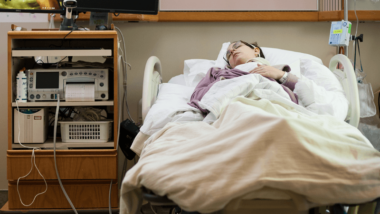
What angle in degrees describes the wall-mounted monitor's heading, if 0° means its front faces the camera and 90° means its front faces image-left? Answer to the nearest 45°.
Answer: approximately 0°

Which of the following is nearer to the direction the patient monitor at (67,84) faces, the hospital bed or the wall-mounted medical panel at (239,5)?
the hospital bed

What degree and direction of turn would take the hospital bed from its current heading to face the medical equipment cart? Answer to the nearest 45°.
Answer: approximately 90° to its right
